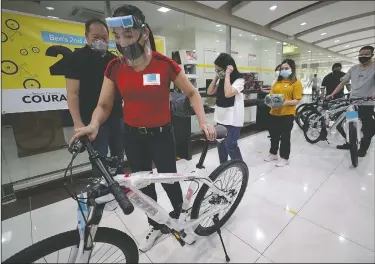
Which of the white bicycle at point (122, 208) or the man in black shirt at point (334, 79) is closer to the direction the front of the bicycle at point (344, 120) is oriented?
the white bicycle

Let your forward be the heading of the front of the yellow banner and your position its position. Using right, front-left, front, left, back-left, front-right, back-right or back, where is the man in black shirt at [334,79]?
front-left

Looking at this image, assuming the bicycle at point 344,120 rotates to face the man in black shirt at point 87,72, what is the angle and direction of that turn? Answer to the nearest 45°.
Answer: approximately 90° to its right

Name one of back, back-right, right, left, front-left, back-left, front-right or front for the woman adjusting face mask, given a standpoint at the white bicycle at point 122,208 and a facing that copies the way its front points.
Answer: back

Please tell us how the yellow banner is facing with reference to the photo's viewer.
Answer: facing the viewer and to the right of the viewer

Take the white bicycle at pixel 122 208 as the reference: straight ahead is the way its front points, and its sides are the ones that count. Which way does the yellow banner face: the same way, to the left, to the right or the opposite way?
to the left

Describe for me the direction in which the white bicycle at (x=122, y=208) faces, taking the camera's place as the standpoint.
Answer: facing the viewer and to the left of the viewer
